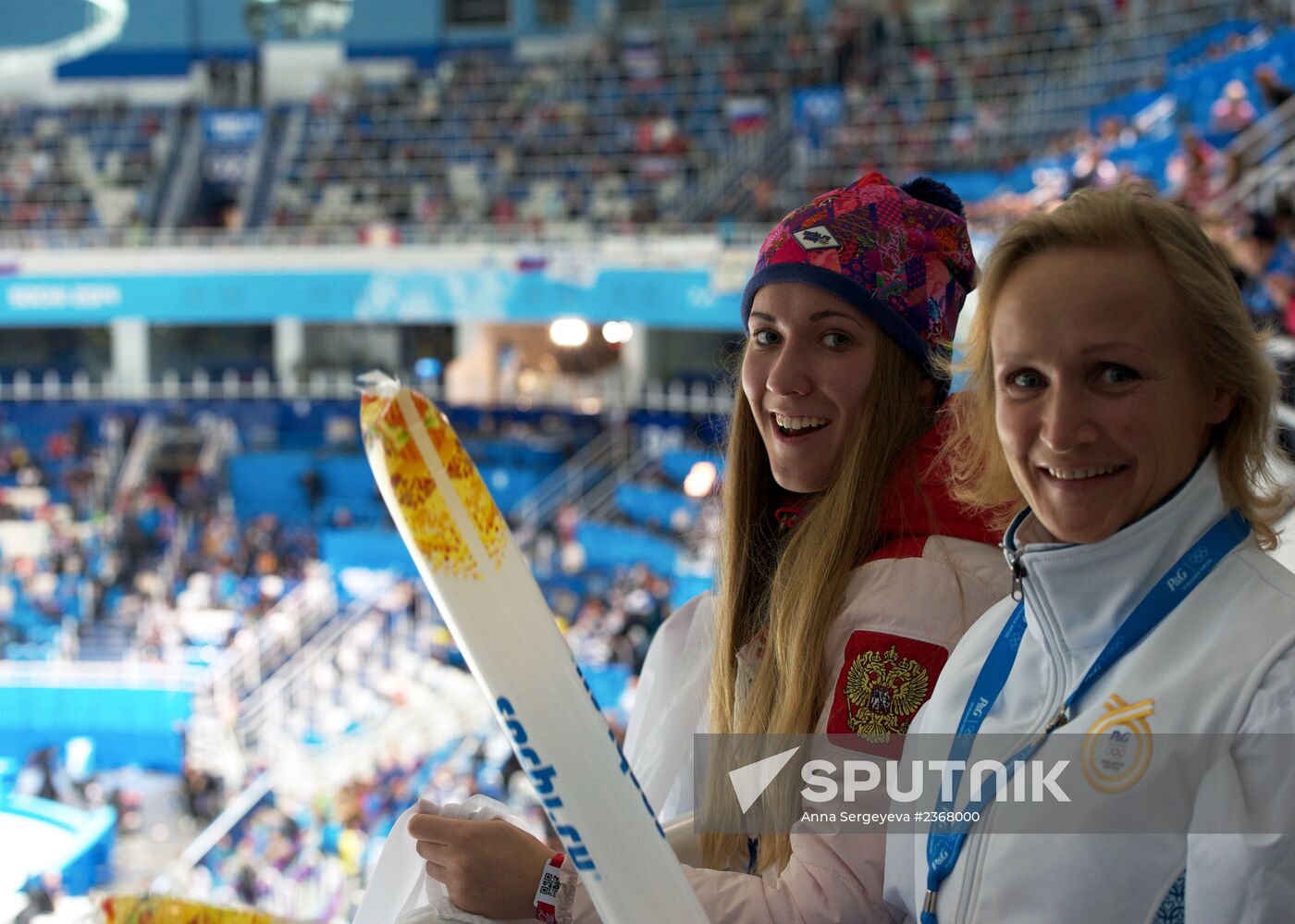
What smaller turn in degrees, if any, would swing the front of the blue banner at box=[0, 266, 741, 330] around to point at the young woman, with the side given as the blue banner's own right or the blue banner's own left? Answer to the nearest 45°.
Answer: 0° — it already faces them

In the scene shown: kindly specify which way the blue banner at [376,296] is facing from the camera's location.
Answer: facing the viewer

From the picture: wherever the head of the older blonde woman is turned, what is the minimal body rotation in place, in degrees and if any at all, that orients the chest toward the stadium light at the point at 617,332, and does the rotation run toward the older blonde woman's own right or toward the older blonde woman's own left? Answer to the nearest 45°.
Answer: approximately 135° to the older blonde woman's own right

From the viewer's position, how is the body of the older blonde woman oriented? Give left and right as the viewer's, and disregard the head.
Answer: facing the viewer and to the left of the viewer

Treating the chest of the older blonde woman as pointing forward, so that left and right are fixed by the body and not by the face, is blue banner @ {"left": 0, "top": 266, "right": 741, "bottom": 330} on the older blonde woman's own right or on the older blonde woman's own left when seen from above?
on the older blonde woman's own right

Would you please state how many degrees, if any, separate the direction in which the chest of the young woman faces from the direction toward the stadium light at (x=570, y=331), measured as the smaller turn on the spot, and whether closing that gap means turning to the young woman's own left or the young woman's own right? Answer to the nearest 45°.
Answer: approximately 135° to the young woman's own right

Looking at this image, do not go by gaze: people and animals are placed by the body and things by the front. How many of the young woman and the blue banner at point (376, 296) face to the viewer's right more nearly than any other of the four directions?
0
